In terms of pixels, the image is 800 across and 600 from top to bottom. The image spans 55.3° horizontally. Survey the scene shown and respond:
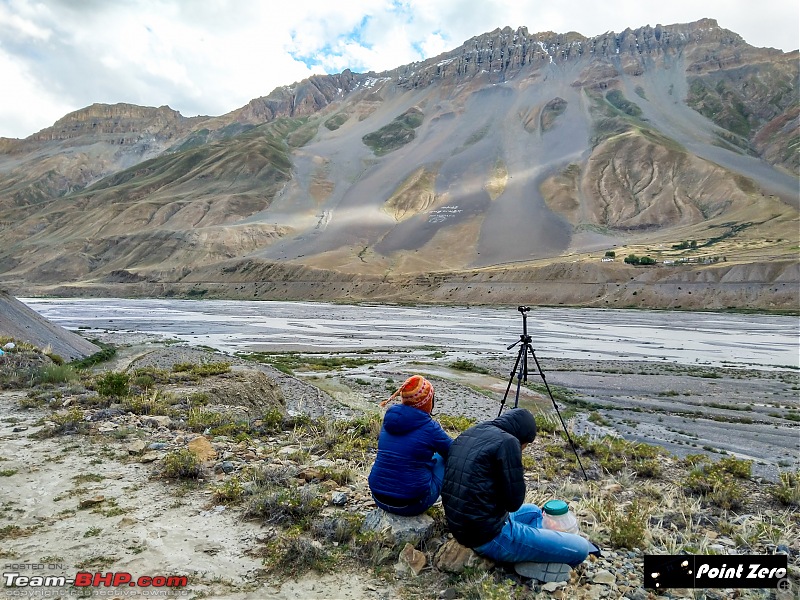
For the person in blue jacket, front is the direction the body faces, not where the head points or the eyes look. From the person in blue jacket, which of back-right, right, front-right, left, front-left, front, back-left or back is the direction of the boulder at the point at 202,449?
left

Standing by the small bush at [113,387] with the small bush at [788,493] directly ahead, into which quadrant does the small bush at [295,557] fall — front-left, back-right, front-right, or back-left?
front-right

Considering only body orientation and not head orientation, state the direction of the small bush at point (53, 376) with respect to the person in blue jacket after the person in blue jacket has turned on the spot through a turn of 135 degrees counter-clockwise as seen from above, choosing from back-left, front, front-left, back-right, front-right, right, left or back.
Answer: front-right

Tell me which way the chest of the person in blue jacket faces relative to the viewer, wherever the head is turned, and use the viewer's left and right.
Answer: facing away from the viewer and to the right of the viewer

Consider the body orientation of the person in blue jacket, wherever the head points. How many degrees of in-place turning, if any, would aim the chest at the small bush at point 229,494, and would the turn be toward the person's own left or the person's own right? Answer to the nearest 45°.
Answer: approximately 90° to the person's own left

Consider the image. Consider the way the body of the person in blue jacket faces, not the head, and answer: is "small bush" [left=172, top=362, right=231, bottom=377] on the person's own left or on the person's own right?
on the person's own left

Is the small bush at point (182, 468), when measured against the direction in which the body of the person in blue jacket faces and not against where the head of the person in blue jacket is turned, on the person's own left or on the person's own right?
on the person's own left

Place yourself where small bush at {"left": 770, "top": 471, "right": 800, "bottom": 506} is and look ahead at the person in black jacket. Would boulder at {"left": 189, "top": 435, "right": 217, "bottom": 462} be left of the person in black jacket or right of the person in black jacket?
right

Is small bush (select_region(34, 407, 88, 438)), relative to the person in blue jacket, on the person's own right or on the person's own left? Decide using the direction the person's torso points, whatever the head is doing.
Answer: on the person's own left
